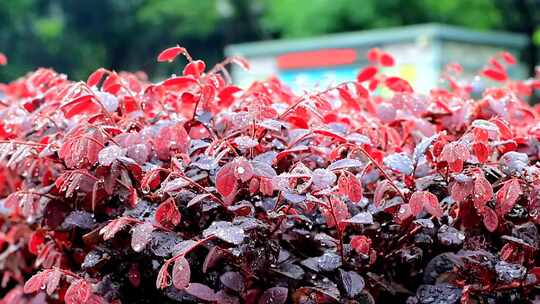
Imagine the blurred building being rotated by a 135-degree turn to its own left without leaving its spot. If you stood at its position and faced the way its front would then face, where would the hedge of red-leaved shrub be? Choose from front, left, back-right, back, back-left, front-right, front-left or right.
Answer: right

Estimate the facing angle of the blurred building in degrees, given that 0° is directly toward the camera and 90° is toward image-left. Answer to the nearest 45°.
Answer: approximately 45°
